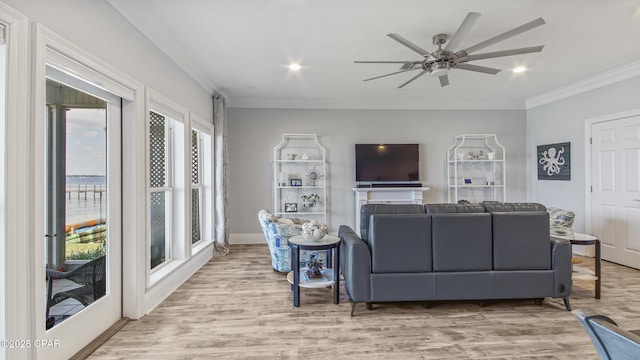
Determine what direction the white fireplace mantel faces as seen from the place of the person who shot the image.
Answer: facing the viewer

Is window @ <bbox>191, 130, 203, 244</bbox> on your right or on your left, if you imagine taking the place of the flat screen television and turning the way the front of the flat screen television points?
on your right

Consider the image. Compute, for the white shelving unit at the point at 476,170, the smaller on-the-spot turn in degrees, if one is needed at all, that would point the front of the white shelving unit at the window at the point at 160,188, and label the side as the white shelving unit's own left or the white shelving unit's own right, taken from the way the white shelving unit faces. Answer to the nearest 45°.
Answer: approximately 45° to the white shelving unit's own right

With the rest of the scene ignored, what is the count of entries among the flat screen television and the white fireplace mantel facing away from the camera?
0

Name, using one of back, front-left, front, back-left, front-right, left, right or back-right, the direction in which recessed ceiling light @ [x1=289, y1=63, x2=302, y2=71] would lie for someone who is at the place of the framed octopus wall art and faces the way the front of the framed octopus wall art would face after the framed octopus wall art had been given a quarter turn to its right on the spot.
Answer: left

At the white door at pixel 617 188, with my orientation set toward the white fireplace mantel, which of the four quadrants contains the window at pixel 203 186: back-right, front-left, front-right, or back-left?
front-left

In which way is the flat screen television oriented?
toward the camera

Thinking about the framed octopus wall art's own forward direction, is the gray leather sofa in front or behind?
in front

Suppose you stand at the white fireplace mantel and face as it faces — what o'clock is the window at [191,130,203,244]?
The window is roughly at 2 o'clock from the white fireplace mantel.

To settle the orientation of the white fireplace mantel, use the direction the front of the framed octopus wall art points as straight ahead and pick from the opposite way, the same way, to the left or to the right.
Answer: to the left

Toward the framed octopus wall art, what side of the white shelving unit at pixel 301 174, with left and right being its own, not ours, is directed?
left

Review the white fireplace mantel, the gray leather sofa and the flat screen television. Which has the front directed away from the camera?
the gray leather sofa

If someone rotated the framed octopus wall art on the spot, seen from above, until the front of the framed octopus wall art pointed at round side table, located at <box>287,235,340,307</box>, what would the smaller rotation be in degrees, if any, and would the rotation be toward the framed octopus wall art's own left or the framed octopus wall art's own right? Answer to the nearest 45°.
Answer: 0° — it already faces it

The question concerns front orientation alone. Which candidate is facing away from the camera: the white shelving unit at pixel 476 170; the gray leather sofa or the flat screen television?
the gray leather sofa

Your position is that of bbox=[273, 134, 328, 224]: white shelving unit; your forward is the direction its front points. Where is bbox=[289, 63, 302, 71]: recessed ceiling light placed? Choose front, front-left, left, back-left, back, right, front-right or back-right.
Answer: front

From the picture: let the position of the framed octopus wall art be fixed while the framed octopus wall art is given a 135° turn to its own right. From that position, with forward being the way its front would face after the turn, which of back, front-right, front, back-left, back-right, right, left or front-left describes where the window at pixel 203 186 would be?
back-left

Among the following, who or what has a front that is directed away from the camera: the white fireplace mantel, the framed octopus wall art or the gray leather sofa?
the gray leather sofa

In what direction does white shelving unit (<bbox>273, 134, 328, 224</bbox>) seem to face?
toward the camera

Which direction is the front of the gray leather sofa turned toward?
away from the camera

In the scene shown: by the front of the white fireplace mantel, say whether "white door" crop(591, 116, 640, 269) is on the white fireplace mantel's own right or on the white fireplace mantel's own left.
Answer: on the white fireplace mantel's own left
